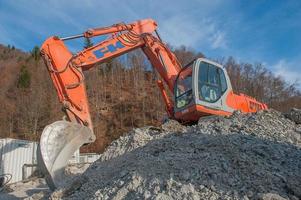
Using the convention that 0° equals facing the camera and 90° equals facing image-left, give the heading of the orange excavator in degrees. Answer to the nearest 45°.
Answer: approximately 45°
